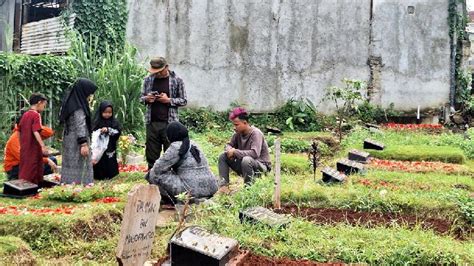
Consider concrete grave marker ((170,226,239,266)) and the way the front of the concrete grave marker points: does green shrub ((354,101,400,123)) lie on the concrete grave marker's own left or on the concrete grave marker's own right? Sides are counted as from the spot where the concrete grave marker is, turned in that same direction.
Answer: on the concrete grave marker's own left

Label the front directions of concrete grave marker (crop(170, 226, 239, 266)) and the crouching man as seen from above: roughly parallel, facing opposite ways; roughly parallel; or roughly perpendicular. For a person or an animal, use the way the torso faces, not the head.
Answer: roughly perpendicular

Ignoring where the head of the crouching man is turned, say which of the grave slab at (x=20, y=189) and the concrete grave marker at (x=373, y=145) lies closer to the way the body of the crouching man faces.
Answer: the grave slab

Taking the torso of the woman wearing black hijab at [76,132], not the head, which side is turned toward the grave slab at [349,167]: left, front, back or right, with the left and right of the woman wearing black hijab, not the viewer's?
front

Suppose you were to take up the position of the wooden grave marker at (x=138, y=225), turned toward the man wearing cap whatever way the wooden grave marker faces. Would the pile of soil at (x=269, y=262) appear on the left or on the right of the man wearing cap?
right

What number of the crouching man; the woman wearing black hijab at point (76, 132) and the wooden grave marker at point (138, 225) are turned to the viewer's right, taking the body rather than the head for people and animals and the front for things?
1

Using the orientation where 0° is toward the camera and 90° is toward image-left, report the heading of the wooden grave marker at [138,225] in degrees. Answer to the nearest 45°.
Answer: approximately 0°

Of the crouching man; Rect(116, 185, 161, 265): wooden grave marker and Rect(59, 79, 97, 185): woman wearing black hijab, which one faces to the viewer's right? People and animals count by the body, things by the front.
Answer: the woman wearing black hijab

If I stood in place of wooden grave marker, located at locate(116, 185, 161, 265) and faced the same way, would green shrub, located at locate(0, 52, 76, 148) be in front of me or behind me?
behind

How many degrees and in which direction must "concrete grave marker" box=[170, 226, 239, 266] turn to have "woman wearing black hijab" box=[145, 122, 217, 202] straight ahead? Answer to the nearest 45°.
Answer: approximately 135° to its left

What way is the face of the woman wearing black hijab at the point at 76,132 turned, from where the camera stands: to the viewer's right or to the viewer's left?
to the viewer's right

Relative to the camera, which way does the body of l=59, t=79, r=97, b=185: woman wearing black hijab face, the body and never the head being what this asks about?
to the viewer's right

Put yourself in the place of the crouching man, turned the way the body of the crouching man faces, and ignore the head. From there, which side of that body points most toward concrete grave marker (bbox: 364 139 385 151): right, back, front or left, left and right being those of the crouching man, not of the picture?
back
